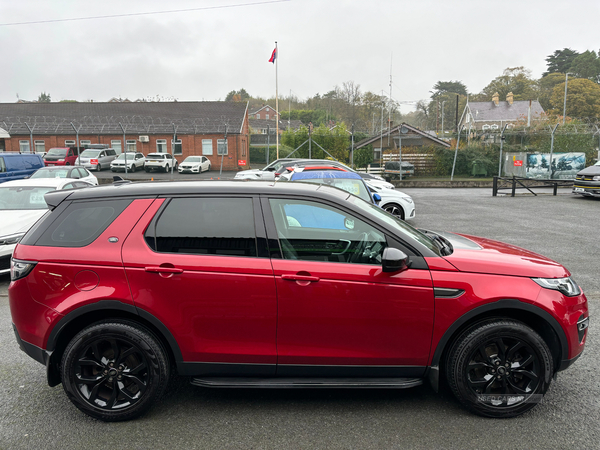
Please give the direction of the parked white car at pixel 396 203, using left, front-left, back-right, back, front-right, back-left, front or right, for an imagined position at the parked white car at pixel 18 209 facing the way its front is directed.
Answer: back-left

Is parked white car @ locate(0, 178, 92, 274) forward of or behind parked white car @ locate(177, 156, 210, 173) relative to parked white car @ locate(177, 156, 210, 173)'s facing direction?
forward

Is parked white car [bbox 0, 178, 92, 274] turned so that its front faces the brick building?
no

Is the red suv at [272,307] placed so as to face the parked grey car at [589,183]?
no

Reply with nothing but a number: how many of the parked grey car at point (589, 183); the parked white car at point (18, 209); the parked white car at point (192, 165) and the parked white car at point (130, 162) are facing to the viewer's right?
0

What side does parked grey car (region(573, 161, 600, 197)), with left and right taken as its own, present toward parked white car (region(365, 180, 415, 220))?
front

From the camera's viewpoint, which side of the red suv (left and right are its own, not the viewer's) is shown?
right

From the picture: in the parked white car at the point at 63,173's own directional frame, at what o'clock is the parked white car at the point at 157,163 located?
the parked white car at the point at 157,163 is roughly at 5 o'clock from the parked white car at the point at 63,173.

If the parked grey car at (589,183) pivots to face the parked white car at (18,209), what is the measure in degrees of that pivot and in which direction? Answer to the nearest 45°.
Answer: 0° — it already faces it

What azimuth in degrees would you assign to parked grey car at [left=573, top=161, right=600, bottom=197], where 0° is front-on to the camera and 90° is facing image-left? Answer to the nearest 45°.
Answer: approximately 45°

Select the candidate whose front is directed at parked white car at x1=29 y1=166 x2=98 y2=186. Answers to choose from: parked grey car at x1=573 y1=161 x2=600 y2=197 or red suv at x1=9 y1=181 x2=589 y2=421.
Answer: the parked grey car

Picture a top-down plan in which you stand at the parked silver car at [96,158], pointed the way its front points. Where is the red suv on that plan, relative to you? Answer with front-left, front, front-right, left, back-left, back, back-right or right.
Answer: front-left

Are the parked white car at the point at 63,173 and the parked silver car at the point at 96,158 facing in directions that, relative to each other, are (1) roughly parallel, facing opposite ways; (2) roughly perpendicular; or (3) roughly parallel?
roughly parallel

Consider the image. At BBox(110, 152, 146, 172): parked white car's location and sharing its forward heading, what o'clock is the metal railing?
The metal railing is roughly at 9 o'clock from the parked white car.

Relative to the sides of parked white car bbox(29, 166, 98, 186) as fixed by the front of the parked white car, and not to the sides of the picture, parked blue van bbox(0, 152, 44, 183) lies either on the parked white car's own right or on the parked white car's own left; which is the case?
on the parked white car's own right

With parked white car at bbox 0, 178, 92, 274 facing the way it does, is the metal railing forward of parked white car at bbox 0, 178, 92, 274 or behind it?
behind

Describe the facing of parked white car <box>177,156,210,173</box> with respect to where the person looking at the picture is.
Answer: facing the viewer and to the left of the viewer

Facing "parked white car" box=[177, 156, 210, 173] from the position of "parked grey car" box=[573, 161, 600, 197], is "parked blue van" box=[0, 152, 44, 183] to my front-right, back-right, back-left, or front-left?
front-left

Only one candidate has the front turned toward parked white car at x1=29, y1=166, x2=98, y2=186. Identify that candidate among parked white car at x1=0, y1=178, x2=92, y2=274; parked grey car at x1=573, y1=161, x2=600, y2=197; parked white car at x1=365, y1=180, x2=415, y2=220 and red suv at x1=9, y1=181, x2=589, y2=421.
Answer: the parked grey car

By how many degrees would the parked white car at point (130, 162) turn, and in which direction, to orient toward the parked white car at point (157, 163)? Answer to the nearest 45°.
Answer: approximately 135° to its left

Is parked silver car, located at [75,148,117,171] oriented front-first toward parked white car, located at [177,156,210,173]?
no
